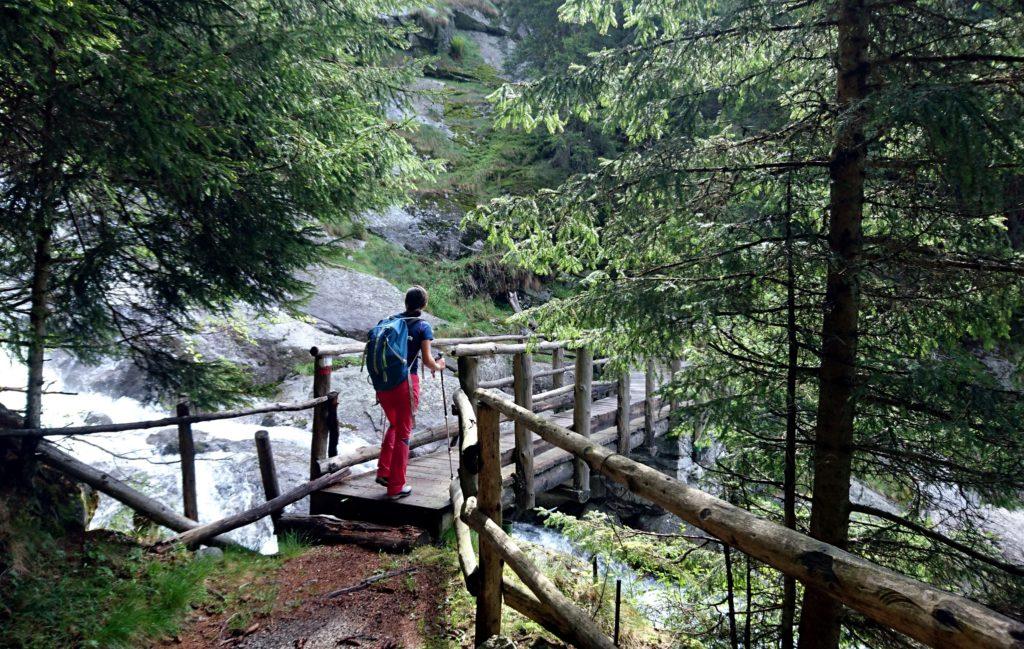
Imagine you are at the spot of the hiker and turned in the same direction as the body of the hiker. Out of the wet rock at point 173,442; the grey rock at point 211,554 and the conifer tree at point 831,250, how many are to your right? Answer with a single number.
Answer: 1

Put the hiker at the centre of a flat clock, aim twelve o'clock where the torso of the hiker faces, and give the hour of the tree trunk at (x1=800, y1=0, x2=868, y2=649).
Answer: The tree trunk is roughly at 3 o'clock from the hiker.

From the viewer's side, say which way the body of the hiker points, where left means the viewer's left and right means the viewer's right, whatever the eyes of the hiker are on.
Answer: facing away from the viewer and to the right of the viewer

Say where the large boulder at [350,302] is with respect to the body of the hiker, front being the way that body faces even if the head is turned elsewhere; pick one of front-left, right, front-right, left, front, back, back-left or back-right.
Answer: front-left

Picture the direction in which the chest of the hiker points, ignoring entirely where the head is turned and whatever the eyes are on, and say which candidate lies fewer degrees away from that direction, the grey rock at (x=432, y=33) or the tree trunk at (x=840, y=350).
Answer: the grey rock

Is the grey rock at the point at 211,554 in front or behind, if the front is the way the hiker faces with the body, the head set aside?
behind

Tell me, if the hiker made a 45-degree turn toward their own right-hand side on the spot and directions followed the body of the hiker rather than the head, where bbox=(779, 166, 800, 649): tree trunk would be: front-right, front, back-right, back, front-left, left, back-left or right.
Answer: front-right

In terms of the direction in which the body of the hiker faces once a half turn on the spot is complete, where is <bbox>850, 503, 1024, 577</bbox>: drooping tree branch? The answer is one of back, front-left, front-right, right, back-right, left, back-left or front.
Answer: left

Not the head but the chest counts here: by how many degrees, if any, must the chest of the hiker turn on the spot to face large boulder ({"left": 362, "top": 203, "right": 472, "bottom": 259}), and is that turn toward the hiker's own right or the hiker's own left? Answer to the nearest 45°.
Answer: approximately 45° to the hiker's own left

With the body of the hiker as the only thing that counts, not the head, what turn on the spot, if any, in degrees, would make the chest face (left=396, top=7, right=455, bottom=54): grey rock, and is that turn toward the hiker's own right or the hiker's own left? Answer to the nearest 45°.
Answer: approximately 45° to the hiker's own left

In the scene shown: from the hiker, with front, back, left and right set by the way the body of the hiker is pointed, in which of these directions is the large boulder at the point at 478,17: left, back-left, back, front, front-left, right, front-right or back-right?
front-left

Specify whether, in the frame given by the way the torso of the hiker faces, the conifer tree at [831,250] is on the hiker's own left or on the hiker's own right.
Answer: on the hiker's own right

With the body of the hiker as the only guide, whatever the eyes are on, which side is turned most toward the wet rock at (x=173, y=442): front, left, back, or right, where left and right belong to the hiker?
left
